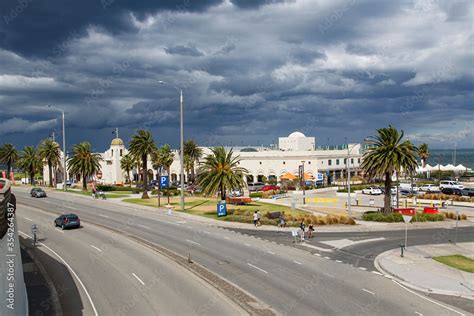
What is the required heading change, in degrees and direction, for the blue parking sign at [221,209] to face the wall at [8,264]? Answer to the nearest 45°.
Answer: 0° — it already faces it

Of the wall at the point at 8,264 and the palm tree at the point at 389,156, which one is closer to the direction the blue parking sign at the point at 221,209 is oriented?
the wall

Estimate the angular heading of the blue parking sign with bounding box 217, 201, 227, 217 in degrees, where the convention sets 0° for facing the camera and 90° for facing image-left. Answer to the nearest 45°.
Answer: approximately 0°

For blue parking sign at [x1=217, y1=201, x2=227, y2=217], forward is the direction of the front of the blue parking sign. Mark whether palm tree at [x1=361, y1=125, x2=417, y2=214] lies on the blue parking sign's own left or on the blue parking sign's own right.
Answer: on the blue parking sign's own left
